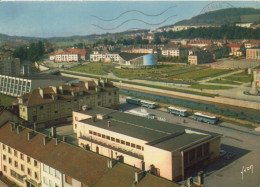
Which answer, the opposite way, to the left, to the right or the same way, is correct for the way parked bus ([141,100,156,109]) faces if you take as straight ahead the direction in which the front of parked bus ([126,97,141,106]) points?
the same way

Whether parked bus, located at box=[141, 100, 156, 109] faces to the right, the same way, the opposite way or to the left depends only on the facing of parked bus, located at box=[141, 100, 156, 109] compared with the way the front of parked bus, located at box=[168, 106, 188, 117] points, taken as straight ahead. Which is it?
the same way

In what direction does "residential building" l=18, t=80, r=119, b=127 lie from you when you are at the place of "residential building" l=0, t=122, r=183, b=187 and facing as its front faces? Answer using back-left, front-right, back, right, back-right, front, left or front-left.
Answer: back-right

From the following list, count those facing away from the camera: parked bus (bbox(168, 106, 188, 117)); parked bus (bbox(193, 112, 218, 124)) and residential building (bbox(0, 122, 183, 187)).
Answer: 0
